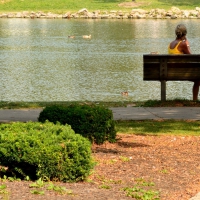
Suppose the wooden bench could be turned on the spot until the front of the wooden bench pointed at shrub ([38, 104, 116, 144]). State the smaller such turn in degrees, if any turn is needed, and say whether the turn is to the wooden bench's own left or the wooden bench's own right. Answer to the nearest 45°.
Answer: approximately 180°

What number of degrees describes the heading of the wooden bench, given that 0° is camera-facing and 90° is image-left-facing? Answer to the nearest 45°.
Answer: approximately 180°

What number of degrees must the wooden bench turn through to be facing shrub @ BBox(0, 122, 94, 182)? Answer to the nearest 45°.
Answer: approximately 180°

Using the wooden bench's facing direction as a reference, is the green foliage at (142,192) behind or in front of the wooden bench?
behind
